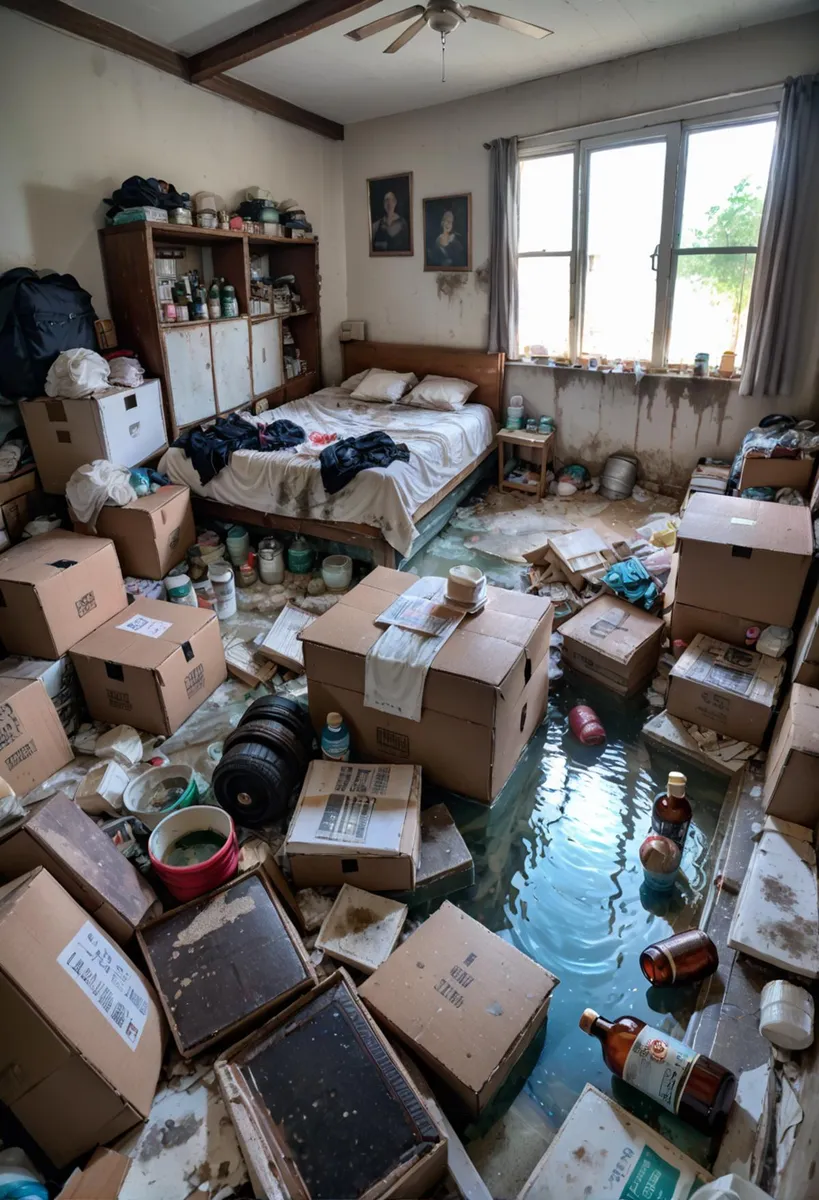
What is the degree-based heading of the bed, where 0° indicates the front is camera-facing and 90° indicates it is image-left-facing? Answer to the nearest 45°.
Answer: approximately 45°

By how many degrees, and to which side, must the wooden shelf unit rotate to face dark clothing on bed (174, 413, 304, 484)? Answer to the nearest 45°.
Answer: approximately 45° to its right

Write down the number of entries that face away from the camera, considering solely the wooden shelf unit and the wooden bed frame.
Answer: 0

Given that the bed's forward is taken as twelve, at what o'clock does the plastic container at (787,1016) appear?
The plastic container is roughly at 10 o'clock from the bed.

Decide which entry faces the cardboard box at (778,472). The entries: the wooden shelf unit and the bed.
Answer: the wooden shelf unit

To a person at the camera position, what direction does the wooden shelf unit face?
facing the viewer and to the right of the viewer

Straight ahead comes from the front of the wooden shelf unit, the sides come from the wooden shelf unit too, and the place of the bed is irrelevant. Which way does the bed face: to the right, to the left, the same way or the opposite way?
to the right

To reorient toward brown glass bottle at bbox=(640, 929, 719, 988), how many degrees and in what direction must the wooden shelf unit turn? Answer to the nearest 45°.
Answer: approximately 45° to its right

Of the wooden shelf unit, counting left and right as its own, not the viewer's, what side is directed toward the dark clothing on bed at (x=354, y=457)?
front

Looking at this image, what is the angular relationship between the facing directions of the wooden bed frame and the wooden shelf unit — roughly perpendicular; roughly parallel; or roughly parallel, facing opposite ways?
roughly perpendicular

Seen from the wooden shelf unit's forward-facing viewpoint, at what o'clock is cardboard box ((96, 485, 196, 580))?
The cardboard box is roughly at 2 o'clock from the wooden shelf unit.

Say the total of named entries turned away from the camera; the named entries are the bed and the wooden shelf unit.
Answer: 0
